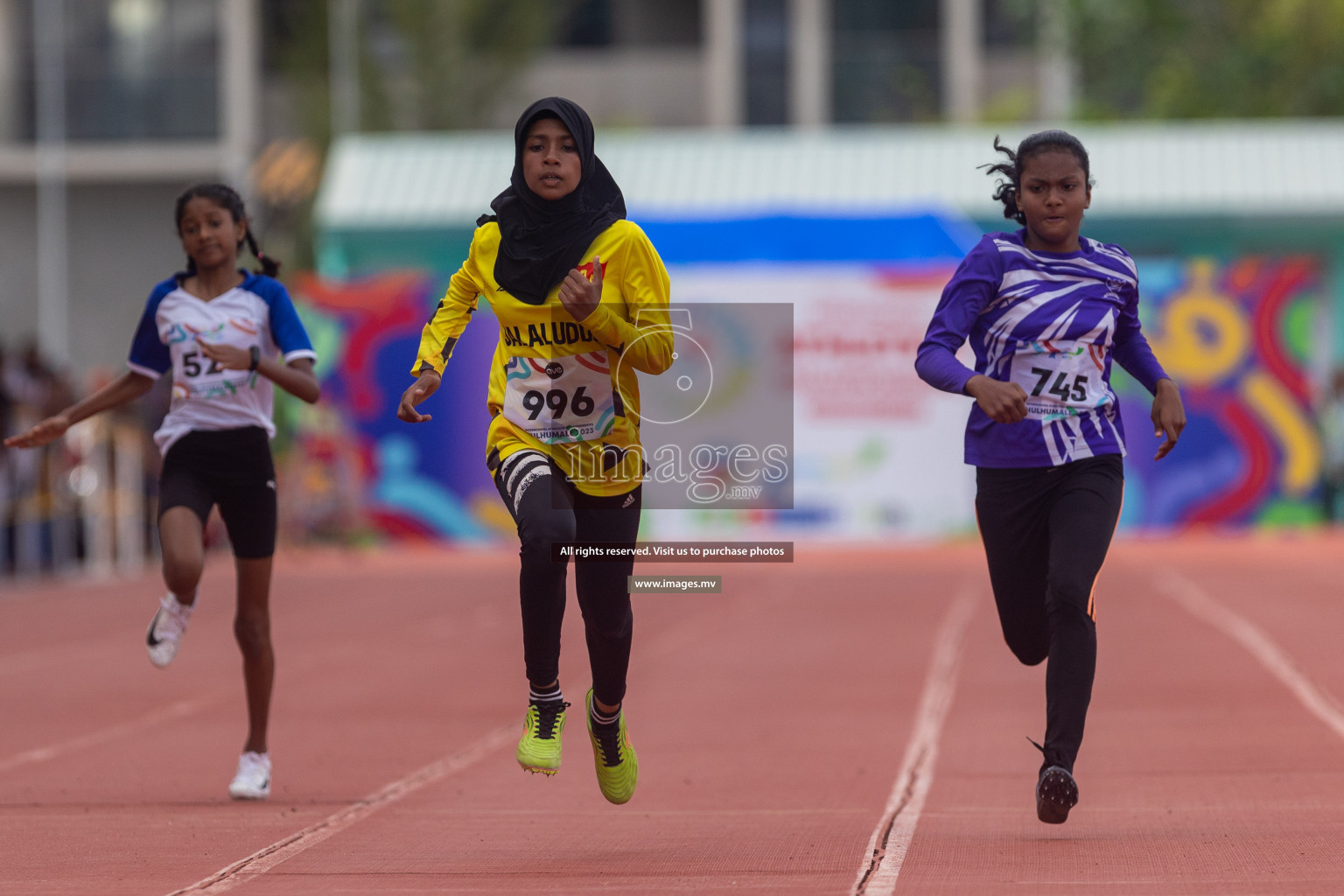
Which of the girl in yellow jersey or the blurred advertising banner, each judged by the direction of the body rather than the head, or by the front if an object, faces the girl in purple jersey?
the blurred advertising banner

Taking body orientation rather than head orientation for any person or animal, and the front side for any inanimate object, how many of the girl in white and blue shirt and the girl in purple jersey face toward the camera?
2

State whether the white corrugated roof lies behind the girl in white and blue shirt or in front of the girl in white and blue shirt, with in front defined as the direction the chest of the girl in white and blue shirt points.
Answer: behind

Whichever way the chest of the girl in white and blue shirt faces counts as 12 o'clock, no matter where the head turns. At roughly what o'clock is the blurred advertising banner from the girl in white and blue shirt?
The blurred advertising banner is roughly at 7 o'clock from the girl in white and blue shirt.

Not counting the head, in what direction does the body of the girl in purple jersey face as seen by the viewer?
toward the camera

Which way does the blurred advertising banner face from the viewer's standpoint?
toward the camera

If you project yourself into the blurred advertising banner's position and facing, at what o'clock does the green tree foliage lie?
The green tree foliage is roughly at 7 o'clock from the blurred advertising banner.

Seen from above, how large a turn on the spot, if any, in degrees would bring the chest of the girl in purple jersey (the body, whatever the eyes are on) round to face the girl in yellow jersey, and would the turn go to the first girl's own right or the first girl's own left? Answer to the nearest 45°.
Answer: approximately 90° to the first girl's own right

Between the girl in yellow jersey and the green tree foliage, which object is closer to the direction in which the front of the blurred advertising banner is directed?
the girl in yellow jersey

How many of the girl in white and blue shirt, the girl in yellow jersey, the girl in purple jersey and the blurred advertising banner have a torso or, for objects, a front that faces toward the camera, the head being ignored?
4
